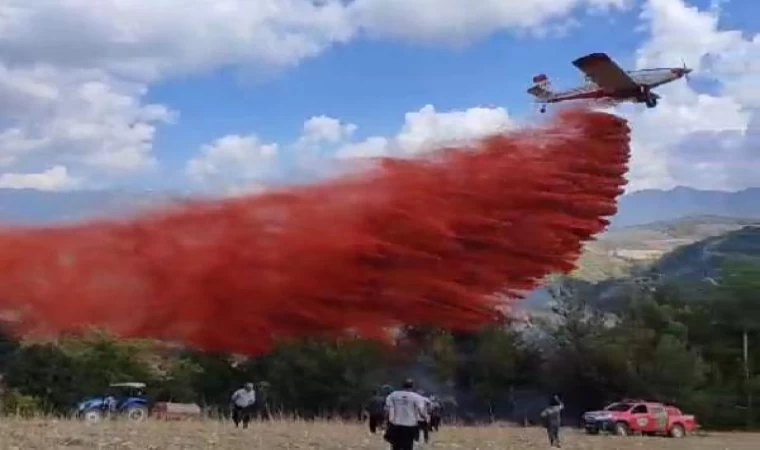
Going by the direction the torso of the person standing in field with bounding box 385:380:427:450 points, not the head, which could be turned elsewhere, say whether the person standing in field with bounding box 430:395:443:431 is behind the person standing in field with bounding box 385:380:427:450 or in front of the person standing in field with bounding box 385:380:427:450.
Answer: in front

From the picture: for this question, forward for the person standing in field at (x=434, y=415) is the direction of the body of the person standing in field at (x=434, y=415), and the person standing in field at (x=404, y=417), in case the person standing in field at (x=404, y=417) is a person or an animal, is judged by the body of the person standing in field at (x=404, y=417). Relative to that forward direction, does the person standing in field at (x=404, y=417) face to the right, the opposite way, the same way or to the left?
the same way

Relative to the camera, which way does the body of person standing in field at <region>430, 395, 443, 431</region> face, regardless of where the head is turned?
away from the camera

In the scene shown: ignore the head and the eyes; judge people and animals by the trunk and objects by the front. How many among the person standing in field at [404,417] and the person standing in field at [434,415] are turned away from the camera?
2

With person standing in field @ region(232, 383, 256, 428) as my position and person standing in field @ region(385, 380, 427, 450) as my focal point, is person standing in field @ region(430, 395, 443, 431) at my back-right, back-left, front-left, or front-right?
front-left

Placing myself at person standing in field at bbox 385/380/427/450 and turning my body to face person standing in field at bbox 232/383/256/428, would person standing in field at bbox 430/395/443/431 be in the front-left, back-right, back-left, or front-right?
front-right

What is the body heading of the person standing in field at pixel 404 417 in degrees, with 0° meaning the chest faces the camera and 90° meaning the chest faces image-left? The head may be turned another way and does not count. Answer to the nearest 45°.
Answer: approximately 180°
